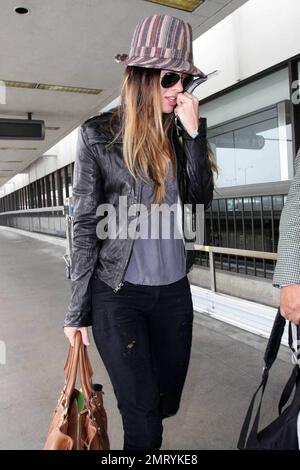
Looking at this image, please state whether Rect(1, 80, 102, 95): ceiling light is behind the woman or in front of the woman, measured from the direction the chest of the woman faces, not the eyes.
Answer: behind

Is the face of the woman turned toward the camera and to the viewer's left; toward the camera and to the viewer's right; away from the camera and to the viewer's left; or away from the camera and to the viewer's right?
toward the camera and to the viewer's right

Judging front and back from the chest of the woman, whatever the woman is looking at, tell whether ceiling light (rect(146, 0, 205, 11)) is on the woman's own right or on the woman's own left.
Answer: on the woman's own left

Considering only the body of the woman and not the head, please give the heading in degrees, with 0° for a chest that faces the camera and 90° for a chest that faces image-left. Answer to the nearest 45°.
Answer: approximately 315°
